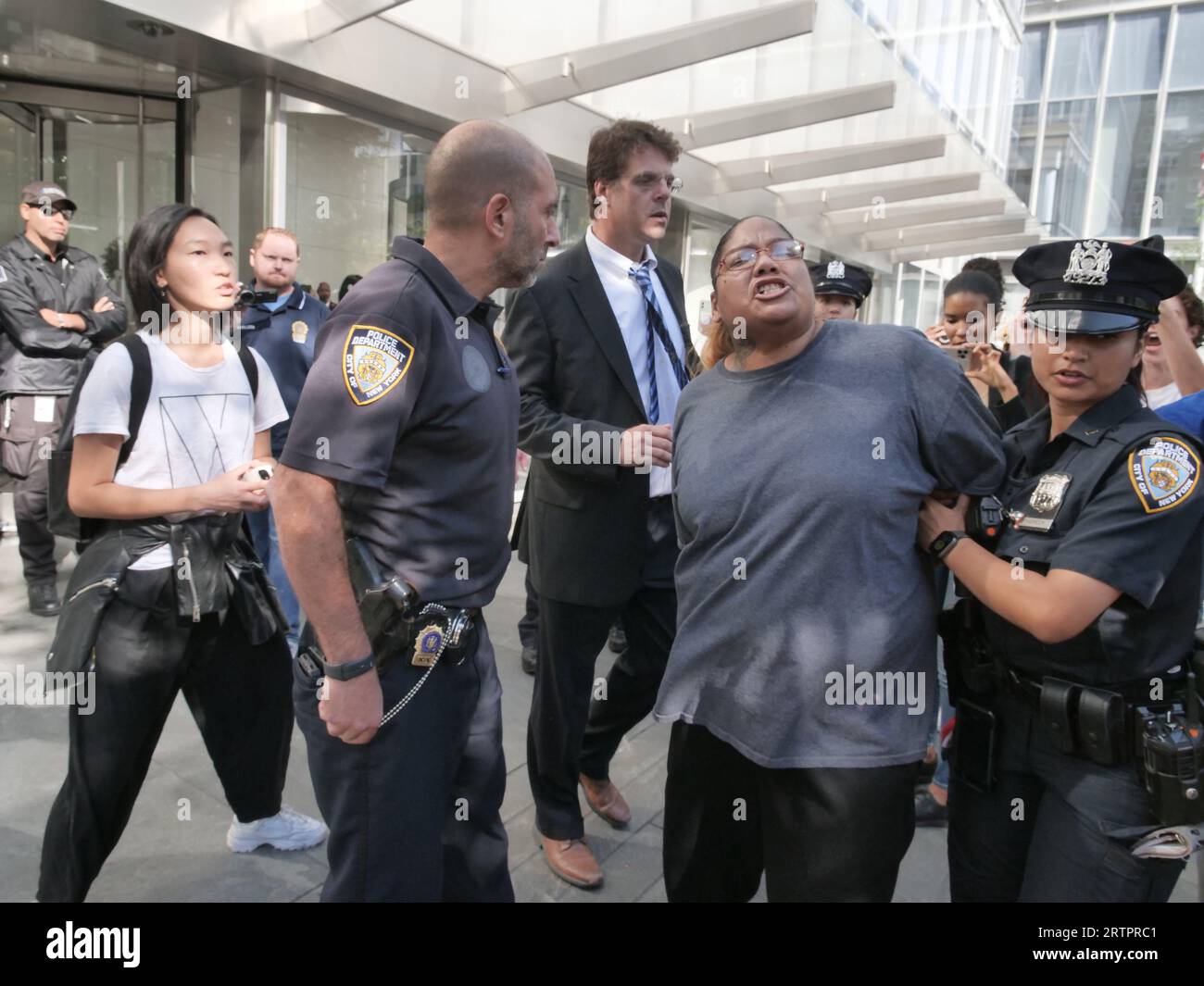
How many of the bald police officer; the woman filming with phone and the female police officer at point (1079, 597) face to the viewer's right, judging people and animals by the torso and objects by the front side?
1

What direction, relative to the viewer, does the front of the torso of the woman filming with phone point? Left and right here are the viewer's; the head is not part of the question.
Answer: facing the viewer and to the left of the viewer

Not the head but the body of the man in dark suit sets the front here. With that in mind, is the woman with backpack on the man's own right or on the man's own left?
on the man's own right

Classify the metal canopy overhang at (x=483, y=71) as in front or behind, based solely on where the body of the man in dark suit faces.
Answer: behind

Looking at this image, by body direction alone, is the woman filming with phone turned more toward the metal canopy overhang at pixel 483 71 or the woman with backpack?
the woman with backpack

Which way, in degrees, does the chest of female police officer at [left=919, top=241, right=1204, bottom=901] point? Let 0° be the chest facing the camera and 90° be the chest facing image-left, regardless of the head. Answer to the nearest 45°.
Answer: approximately 45°

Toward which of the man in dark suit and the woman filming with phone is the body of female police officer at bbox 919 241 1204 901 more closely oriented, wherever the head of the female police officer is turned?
the man in dark suit

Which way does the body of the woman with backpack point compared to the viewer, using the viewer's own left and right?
facing the viewer and to the right of the viewer

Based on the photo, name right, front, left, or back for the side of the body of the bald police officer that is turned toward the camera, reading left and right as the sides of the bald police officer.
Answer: right

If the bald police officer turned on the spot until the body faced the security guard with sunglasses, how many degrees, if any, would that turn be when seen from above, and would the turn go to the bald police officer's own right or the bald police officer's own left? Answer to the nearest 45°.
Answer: approximately 135° to the bald police officer's own left

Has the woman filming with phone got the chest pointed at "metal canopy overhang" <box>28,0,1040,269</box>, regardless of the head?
no

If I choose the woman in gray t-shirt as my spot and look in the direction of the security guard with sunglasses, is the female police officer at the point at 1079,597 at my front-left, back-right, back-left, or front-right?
back-right

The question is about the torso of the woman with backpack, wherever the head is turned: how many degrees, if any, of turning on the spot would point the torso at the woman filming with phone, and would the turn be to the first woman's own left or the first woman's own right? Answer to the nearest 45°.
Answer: approximately 45° to the first woman's own left

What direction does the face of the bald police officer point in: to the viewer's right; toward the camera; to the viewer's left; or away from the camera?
to the viewer's right

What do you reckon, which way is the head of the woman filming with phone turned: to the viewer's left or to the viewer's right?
to the viewer's left

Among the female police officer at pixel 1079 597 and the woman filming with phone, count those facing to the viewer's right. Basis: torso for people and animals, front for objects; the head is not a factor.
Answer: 0
